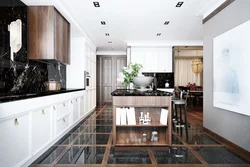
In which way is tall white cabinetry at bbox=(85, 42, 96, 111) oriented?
to the viewer's right

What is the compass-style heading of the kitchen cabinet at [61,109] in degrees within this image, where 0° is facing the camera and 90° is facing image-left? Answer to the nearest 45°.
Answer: approximately 315°

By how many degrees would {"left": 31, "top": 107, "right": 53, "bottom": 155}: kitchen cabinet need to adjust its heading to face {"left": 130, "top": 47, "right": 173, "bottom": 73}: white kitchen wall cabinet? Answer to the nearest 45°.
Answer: approximately 90° to its left

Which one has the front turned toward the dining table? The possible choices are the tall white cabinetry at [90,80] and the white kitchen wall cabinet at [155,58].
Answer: the tall white cabinetry

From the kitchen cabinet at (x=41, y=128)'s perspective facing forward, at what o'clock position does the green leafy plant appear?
The green leafy plant is roughly at 10 o'clock from the kitchen cabinet.

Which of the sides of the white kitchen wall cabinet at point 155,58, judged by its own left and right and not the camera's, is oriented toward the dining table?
left

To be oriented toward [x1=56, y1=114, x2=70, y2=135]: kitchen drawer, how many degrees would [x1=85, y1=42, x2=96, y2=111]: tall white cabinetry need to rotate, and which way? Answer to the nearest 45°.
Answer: approximately 90° to its right

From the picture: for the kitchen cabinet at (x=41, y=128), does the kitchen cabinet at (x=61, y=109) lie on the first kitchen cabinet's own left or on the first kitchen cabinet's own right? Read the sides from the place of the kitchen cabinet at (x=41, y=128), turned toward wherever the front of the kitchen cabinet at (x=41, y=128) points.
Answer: on the first kitchen cabinet's own left

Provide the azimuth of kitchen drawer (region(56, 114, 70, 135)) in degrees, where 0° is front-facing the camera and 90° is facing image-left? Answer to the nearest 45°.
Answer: approximately 315°

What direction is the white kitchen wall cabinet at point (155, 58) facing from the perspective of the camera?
toward the camera

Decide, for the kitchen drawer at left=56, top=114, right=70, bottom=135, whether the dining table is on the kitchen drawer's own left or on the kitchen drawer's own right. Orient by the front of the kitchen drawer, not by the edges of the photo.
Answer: on the kitchen drawer's own left

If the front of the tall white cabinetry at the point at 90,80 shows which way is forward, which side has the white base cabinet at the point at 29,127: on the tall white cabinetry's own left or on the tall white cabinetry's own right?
on the tall white cabinetry's own right

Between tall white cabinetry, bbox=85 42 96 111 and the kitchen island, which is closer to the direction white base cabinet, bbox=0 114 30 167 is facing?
the kitchen island

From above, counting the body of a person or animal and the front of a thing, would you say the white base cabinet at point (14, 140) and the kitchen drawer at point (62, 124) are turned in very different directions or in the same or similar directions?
same or similar directions

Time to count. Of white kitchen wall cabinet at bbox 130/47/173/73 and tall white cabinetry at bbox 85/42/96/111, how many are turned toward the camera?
1

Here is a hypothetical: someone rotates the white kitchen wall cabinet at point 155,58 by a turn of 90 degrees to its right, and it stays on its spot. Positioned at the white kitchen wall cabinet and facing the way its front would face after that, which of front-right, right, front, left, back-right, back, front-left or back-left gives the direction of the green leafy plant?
left

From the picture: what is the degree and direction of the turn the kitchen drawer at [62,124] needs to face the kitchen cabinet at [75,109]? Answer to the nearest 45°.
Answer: approximately 135° to its left

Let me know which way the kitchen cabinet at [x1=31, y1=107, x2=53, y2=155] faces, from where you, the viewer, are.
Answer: facing the viewer and to the right of the viewer
